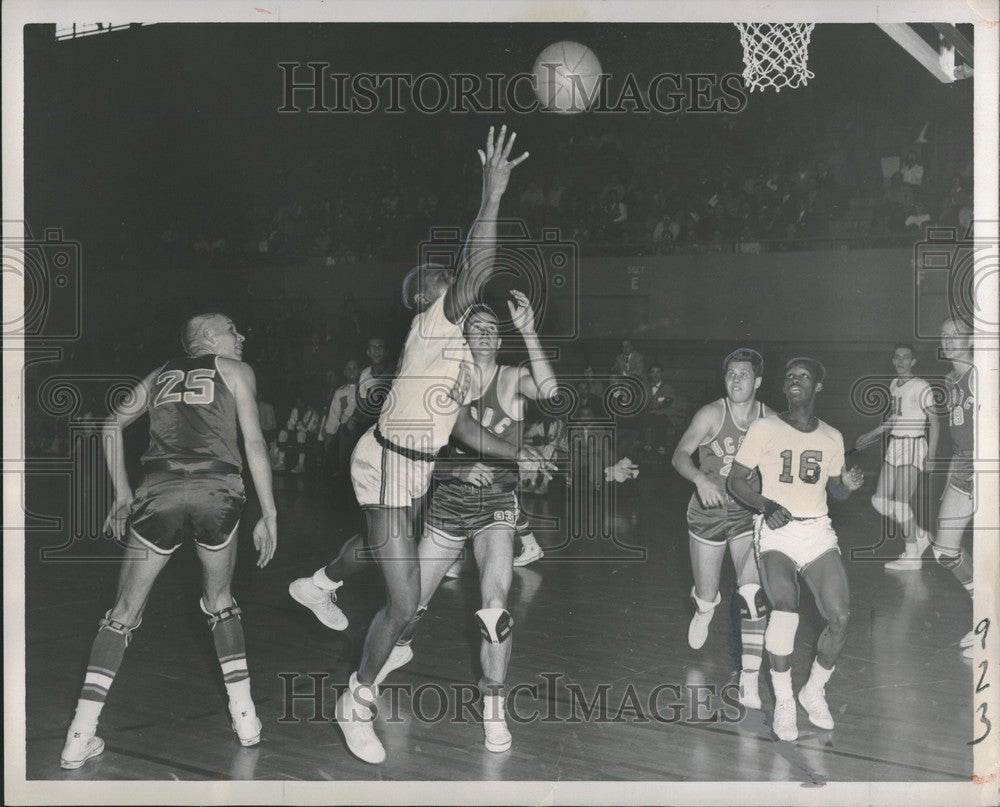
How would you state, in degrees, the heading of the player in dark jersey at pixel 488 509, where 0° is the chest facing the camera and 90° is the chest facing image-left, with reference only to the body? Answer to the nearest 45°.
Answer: approximately 0°

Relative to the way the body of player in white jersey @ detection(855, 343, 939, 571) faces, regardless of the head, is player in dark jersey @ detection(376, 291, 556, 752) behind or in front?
in front

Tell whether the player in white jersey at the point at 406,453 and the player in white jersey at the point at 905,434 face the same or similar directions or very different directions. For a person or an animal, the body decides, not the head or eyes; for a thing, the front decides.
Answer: very different directions

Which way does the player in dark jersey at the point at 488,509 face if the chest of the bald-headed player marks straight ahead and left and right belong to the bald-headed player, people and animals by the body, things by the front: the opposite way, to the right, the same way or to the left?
the opposite way

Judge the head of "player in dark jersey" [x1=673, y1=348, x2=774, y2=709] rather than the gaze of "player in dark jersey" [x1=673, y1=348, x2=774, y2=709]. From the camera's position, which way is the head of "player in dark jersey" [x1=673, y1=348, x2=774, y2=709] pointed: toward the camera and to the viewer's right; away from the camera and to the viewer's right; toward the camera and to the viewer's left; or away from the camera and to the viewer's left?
toward the camera and to the viewer's left

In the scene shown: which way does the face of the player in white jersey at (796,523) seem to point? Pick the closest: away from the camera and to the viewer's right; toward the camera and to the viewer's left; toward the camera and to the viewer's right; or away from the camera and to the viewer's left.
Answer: toward the camera and to the viewer's left

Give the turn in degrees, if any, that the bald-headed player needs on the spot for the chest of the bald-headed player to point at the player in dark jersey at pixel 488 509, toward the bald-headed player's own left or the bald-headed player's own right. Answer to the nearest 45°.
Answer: approximately 90° to the bald-headed player's own right

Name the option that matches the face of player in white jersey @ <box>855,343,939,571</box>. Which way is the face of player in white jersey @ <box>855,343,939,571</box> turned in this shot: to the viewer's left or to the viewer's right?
to the viewer's left

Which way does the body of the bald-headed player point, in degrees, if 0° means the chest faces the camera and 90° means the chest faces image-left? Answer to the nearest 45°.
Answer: approximately 180°

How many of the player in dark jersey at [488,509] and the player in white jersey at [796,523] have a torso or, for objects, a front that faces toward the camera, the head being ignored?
2
